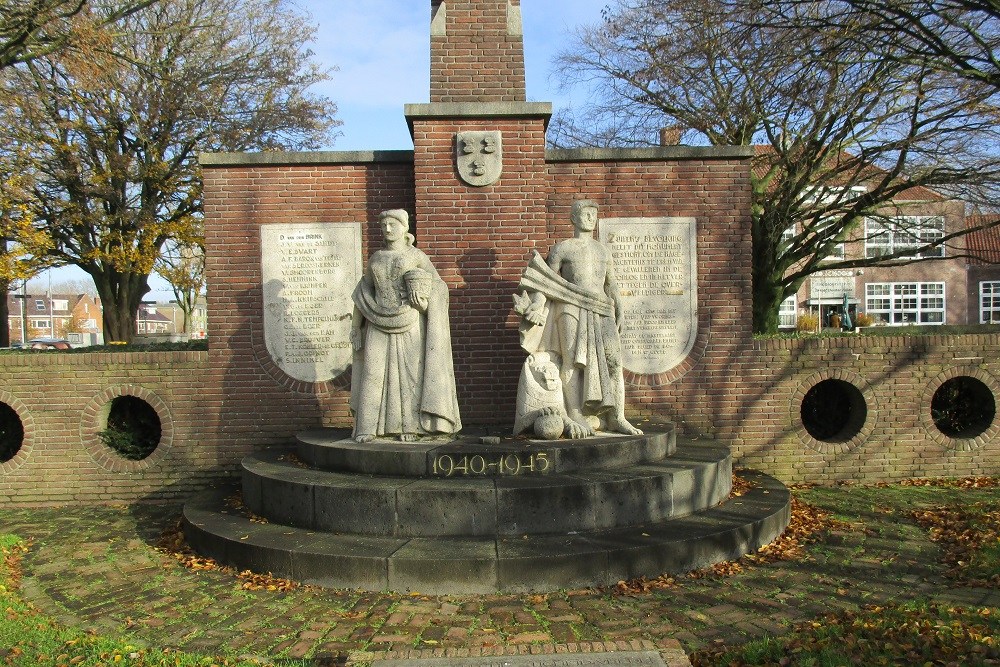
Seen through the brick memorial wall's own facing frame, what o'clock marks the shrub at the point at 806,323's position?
The shrub is roughly at 7 o'clock from the brick memorial wall.

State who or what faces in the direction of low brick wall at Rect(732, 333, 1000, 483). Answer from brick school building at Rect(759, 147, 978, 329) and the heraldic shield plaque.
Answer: the brick school building

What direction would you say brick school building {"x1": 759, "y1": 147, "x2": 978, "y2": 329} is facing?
toward the camera

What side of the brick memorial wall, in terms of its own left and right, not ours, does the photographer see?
front

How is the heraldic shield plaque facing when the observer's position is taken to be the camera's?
facing the viewer

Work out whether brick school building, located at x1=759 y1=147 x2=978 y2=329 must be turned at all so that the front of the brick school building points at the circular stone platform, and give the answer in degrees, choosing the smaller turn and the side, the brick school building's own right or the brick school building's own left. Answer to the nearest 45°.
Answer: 0° — it already faces it

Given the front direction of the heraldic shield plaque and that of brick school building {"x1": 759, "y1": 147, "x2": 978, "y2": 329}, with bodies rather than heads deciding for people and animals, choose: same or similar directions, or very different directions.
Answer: same or similar directions

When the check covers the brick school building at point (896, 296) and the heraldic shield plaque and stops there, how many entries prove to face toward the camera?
2

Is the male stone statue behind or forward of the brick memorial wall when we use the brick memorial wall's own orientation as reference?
forward

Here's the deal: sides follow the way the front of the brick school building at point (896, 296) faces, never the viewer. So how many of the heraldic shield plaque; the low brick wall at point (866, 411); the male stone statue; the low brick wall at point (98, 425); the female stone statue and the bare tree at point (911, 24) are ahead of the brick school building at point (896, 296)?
6

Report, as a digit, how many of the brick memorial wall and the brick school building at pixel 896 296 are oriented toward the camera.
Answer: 2

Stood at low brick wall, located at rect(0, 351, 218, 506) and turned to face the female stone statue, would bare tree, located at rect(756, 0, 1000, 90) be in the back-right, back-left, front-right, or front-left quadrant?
front-left

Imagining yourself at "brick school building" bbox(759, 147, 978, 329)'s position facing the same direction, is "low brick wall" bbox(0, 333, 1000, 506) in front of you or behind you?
in front

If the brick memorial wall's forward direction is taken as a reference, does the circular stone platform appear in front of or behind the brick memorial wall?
in front
